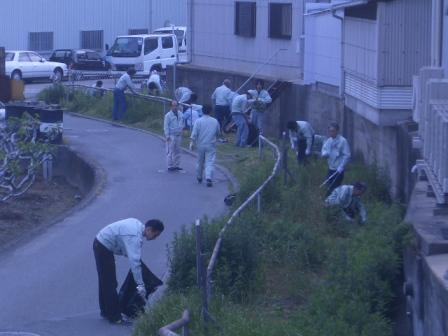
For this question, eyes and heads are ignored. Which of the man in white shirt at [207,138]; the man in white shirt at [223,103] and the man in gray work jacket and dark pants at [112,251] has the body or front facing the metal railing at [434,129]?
the man in gray work jacket and dark pants

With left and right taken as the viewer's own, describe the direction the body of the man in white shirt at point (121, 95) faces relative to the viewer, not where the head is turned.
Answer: facing to the right of the viewer

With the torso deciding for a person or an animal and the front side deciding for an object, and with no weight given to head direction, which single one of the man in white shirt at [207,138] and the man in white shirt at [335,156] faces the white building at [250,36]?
the man in white shirt at [207,138]

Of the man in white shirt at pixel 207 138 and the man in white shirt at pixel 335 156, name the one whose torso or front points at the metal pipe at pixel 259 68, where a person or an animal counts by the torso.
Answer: the man in white shirt at pixel 207 138

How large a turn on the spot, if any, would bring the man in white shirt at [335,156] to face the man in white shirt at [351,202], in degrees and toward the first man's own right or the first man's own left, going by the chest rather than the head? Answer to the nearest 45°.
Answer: approximately 45° to the first man's own left

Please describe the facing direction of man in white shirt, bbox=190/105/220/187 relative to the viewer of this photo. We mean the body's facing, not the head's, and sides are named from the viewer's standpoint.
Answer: facing away from the viewer

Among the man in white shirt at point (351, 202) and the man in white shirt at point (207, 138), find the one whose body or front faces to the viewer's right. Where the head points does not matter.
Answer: the man in white shirt at point (351, 202)
